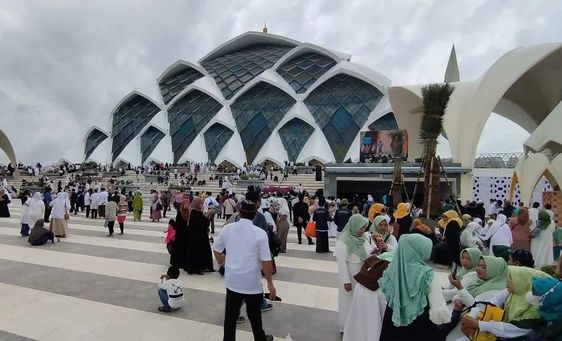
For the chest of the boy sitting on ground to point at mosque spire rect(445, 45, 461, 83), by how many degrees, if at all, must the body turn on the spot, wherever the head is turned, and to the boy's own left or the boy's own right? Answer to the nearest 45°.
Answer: approximately 90° to the boy's own right

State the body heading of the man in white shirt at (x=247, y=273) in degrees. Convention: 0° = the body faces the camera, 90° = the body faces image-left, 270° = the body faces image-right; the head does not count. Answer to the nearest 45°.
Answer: approximately 180°

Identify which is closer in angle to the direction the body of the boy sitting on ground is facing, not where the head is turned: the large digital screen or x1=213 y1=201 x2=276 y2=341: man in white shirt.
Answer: the large digital screen

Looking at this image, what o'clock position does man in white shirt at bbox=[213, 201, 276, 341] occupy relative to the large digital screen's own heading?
The man in white shirt is roughly at 12 o'clock from the large digital screen.

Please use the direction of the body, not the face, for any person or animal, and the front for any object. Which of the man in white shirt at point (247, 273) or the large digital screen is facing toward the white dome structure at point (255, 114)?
the man in white shirt

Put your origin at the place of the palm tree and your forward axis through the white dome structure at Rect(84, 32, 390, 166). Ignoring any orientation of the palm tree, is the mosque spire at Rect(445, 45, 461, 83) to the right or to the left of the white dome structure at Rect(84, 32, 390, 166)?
right

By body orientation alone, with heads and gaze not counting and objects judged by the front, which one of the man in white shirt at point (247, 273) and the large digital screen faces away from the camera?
the man in white shirt

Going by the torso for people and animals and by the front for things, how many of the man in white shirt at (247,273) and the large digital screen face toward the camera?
1

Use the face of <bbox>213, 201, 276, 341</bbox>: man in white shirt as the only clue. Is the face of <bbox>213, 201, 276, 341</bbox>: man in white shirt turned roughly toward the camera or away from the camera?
away from the camera

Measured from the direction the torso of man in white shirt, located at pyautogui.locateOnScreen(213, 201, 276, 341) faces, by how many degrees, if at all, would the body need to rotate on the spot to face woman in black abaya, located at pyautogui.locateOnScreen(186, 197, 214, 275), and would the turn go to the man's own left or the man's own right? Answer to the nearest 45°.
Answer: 0° — they already face them

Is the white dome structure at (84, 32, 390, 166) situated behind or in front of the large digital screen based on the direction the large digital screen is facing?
behind
